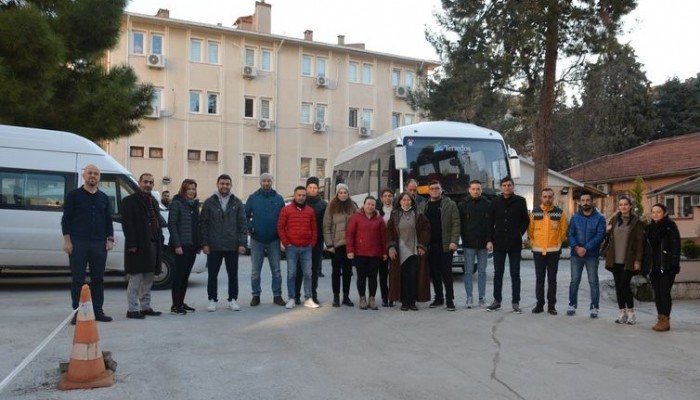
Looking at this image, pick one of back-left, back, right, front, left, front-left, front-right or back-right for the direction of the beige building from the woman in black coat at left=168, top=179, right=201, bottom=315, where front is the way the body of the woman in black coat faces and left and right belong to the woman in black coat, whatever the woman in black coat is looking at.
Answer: back-left

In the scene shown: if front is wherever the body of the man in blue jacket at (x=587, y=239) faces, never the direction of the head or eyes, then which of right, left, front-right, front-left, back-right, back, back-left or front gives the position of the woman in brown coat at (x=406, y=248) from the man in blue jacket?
right

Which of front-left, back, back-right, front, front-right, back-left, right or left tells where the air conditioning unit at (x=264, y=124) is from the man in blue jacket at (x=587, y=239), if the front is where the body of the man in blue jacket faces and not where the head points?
back-right

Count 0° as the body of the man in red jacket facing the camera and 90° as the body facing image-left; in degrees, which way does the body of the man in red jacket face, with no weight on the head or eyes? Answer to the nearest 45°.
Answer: approximately 0°

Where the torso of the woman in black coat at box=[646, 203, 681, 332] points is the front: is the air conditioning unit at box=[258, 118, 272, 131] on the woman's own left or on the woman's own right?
on the woman's own right

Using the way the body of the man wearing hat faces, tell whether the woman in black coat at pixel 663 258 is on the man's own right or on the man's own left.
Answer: on the man's own left

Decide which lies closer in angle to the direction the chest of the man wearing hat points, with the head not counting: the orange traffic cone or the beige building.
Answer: the orange traffic cone

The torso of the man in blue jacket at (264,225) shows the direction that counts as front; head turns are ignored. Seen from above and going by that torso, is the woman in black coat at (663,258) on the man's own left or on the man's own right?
on the man's own left

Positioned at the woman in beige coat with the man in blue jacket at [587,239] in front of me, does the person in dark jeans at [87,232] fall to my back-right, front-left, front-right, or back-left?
back-right

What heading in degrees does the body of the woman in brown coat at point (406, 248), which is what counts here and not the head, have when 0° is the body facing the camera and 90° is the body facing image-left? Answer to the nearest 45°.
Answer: approximately 0°

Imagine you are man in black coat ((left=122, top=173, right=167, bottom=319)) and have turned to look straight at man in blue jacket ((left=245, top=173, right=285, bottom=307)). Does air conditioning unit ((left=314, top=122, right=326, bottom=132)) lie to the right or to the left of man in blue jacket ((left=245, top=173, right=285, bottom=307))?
left

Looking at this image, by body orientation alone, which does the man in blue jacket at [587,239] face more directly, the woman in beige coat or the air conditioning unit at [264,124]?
the woman in beige coat

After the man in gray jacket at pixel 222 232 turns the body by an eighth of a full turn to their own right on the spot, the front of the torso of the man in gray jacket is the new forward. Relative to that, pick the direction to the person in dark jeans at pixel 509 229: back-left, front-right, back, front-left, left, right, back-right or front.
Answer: back-left
